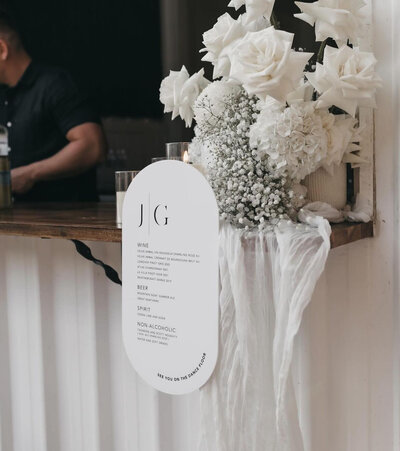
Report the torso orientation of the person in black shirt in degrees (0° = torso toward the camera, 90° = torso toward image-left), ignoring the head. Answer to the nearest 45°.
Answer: approximately 45°

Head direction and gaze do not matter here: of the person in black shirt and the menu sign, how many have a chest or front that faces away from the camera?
0

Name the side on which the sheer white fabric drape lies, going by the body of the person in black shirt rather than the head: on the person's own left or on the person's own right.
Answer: on the person's own left

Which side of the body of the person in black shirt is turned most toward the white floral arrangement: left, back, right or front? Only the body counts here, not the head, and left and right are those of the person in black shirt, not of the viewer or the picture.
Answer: left

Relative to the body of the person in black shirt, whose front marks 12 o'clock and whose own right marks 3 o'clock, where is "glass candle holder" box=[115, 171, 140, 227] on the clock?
The glass candle holder is roughly at 10 o'clock from the person in black shirt.

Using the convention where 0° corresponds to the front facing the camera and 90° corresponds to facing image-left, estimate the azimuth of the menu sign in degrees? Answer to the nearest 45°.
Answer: approximately 45°
